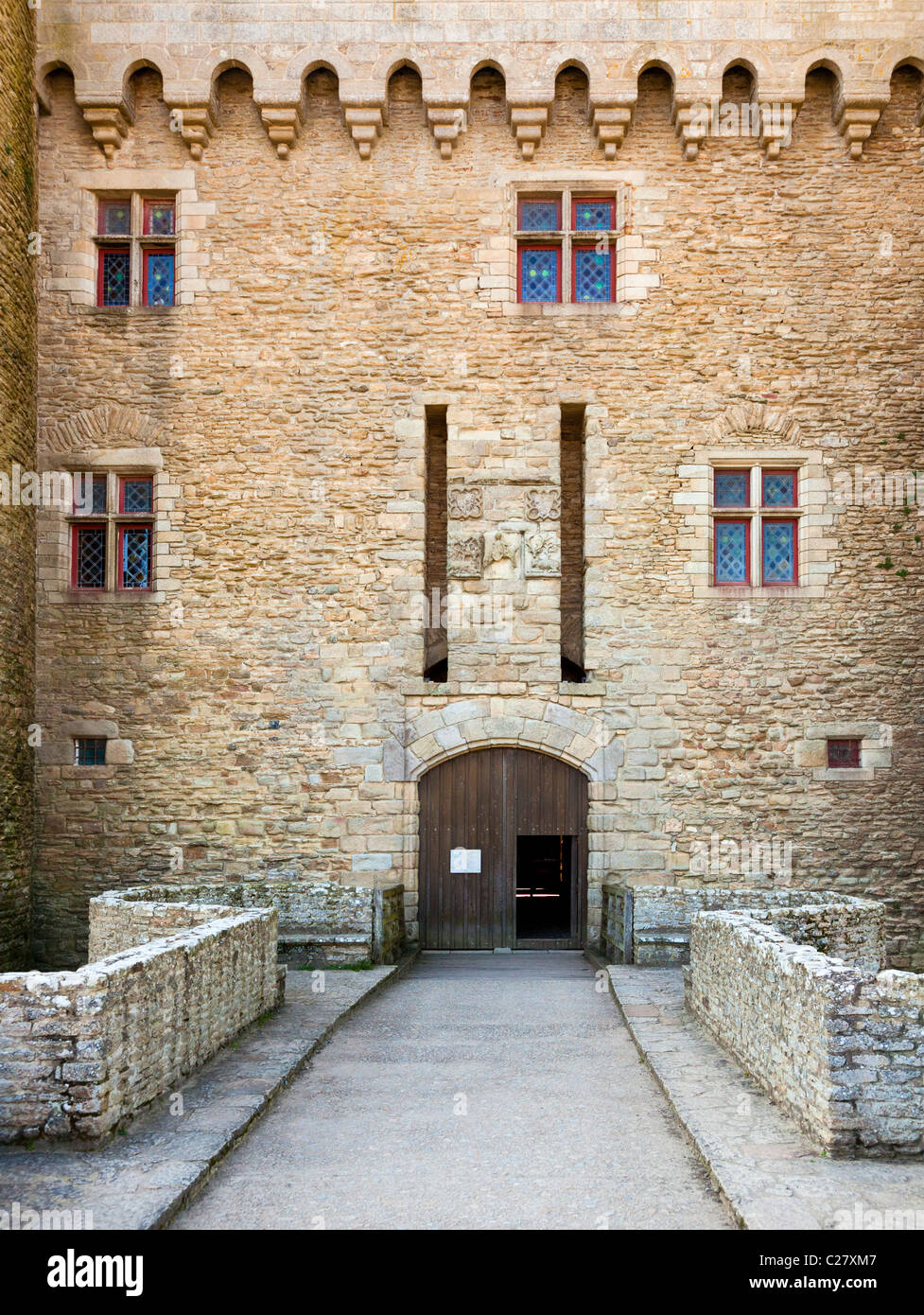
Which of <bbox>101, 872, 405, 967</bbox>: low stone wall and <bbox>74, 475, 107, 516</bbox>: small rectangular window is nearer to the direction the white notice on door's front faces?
the low stone wall

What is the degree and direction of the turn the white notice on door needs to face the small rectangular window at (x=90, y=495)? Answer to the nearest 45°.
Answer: approximately 90° to its right

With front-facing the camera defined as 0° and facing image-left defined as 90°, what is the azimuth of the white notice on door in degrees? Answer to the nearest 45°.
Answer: approximately 0°

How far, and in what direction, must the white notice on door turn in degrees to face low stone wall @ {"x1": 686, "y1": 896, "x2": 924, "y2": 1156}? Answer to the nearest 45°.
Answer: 0° — it already faces it
